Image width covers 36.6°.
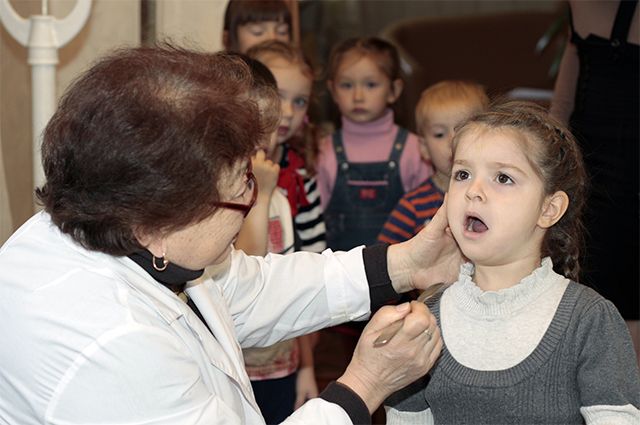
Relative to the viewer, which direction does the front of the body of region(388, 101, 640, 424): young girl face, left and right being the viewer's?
facing the viewer and to the left of the viewer

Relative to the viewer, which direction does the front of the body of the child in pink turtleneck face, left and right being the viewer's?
facing the viewer

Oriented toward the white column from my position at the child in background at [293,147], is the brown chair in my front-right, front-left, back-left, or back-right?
back-right

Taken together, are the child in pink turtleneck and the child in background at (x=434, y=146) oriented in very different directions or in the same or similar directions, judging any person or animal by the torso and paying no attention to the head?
same or similar directions

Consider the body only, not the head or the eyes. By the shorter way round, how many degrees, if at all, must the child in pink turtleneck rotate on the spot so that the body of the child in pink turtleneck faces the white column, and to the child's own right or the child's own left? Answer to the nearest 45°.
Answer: approximately 45° to the child's own right

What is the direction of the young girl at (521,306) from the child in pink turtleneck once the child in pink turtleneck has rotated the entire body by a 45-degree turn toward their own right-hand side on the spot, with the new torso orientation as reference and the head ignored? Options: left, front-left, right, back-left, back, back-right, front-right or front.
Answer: front-left

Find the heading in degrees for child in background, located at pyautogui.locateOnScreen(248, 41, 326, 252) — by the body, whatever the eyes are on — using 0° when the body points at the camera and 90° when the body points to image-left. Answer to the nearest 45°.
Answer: approximately 0°

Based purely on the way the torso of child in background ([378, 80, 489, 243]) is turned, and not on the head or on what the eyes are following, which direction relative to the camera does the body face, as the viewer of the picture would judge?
toward the camera
